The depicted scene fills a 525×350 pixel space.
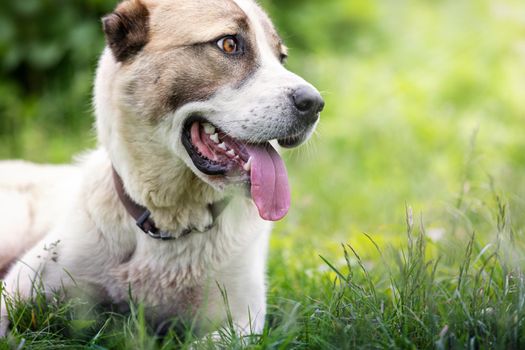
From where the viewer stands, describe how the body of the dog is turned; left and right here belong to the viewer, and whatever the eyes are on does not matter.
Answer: facing the viewer and to the right of the viewer
